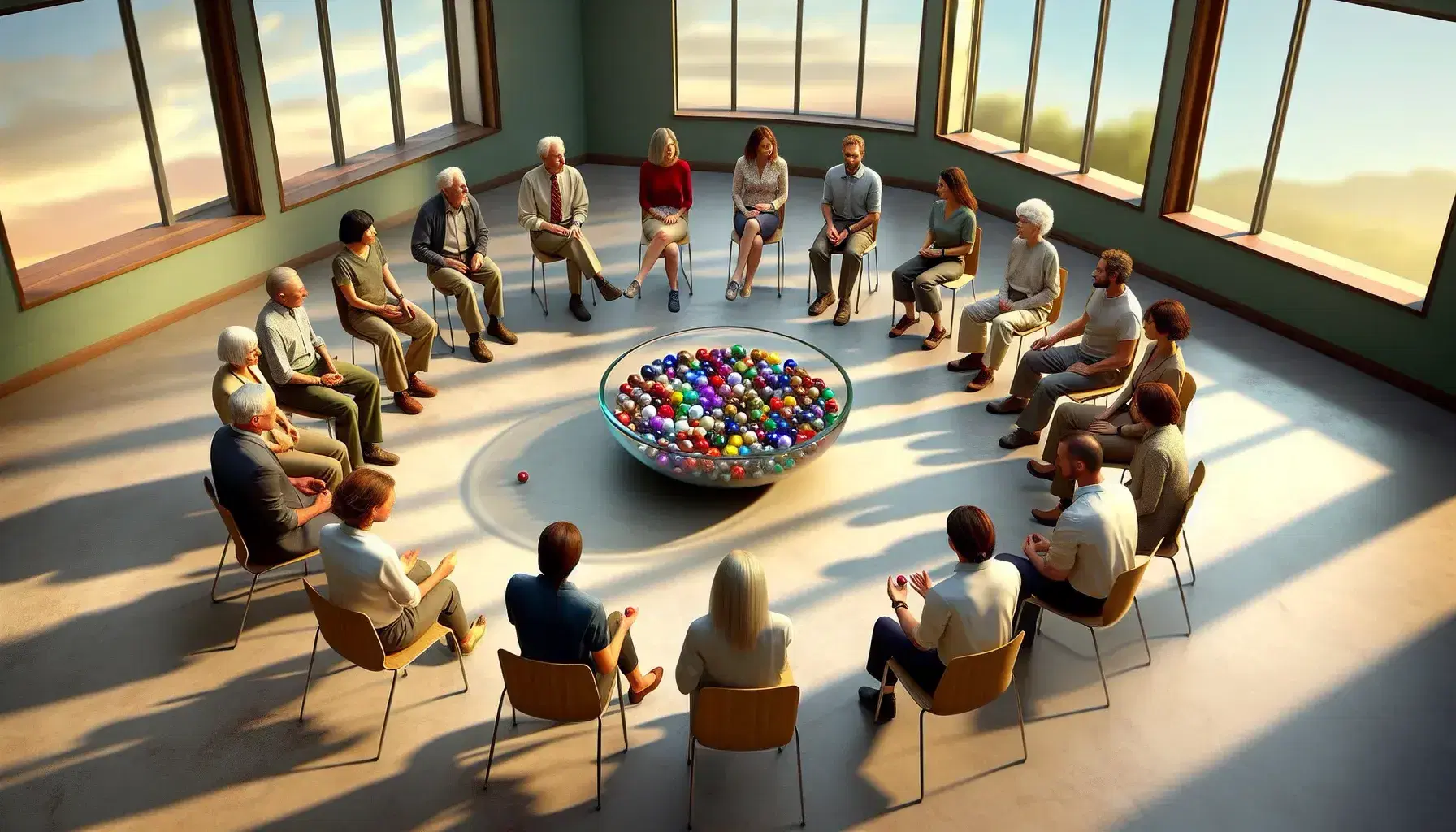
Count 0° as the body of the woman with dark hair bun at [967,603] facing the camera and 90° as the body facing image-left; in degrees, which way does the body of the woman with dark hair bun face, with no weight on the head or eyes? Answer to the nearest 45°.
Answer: approximately 135°

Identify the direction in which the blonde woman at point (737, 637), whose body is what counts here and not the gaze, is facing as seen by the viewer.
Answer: away from the camera

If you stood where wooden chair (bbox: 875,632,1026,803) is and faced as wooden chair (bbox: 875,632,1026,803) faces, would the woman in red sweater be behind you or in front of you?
in front

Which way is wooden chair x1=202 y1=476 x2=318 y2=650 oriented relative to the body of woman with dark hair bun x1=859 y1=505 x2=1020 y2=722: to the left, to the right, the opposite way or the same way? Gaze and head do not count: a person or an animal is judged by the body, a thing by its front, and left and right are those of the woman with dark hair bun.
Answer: to the right

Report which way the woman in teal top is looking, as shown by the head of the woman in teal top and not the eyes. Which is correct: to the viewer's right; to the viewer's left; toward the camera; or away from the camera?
to the viewer's left

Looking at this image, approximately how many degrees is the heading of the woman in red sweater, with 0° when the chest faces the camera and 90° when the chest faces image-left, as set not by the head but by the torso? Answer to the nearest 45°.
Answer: approximately 0°

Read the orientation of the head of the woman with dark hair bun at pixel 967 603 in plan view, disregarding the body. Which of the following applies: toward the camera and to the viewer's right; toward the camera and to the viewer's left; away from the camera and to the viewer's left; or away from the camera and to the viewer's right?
away from the camera and to the viewer's left

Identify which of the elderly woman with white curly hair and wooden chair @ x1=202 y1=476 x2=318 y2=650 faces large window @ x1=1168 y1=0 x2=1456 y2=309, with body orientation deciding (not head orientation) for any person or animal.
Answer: the wooden chair

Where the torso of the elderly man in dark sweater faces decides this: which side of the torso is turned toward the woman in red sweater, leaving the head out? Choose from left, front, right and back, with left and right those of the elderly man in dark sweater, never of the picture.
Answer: left

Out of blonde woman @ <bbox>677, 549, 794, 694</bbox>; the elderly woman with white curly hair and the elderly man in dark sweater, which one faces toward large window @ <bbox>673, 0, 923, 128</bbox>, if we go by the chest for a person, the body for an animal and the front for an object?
the blonde woman

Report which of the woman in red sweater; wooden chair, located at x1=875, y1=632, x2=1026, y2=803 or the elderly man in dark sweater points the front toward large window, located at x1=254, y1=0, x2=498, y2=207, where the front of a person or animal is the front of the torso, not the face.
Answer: the wooden chair

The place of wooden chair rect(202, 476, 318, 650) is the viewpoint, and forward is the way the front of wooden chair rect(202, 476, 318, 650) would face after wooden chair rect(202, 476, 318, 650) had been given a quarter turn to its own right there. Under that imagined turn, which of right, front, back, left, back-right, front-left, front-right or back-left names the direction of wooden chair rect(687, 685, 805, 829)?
front-left

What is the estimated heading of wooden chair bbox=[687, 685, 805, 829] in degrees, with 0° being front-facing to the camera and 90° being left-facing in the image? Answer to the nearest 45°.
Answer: approximately 180°

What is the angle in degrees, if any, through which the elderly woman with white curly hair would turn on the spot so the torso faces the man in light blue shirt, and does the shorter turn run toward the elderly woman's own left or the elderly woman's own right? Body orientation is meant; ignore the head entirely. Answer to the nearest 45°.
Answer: approximately 90° to the elderly woman's own right

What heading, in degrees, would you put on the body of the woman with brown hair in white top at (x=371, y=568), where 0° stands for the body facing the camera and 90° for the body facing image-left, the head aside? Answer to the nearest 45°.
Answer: approximately 225°

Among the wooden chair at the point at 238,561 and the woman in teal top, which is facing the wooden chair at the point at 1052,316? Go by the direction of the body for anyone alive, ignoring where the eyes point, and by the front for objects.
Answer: the wooden chair at the point at 238,561
